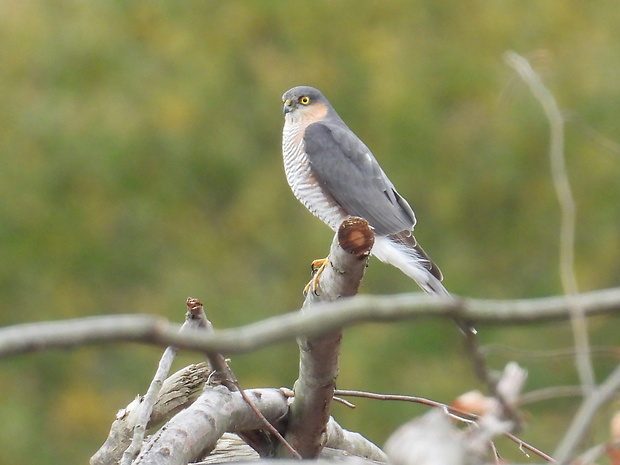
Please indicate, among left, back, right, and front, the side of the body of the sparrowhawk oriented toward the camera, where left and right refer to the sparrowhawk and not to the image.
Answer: left

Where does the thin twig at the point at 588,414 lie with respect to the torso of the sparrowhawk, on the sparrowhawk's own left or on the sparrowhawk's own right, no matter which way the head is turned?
on the sparrowhawk's own left

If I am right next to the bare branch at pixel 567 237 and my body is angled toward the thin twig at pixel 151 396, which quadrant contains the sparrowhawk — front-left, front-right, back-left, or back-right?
front-right
